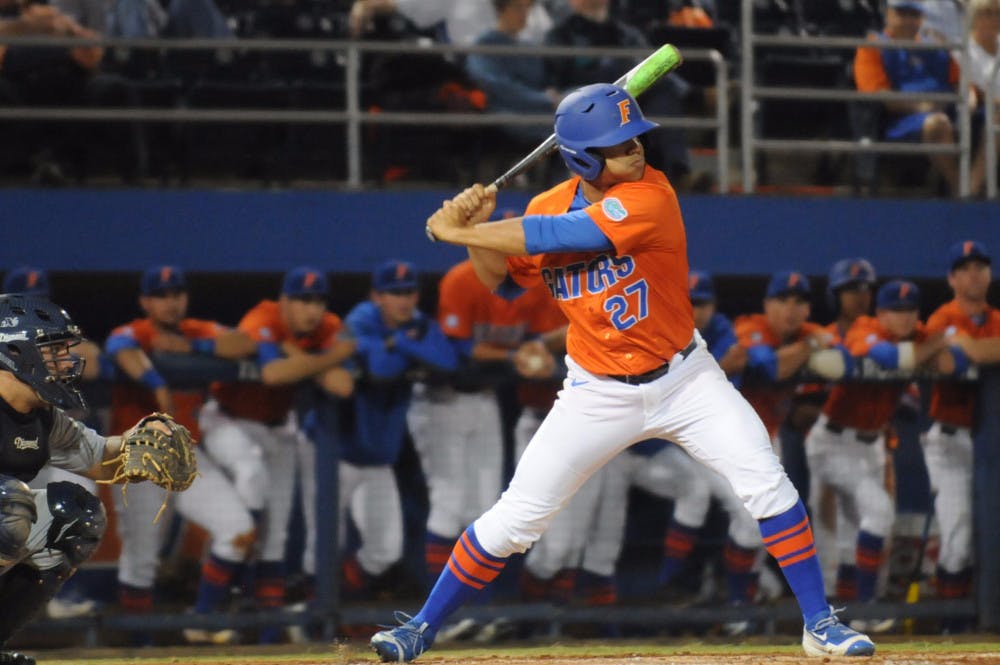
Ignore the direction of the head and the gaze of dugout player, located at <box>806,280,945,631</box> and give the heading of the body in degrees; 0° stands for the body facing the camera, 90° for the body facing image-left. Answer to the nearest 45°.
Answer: approximately 315°

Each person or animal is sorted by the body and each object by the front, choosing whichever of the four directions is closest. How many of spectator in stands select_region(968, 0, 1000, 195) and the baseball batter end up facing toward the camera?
2

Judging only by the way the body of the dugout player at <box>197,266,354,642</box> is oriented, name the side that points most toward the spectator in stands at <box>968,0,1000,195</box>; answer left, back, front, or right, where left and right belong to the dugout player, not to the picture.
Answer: left

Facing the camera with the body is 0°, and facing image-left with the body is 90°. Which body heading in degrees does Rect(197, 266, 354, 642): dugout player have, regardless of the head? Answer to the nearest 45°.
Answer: approximately 315°

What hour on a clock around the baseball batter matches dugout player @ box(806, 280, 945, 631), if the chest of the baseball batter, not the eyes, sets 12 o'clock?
The dugout player is roughly at 7 o'clock from the baseball batter.

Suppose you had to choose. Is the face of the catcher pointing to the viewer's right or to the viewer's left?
to the viewer's right

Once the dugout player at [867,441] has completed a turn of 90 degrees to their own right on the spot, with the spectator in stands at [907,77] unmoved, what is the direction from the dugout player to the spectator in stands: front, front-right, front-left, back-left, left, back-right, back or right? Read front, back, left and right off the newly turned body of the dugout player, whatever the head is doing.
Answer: back-right

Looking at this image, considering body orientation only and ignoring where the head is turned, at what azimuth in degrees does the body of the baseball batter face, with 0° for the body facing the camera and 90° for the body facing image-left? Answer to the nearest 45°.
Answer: approximately 0°

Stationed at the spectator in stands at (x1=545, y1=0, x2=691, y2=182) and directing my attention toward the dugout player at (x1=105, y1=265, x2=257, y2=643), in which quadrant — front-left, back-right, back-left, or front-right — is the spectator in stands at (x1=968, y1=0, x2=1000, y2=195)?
back-left

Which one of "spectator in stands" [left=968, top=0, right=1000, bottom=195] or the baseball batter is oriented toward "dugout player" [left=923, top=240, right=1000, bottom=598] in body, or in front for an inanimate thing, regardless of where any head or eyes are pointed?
the spectator in stands
